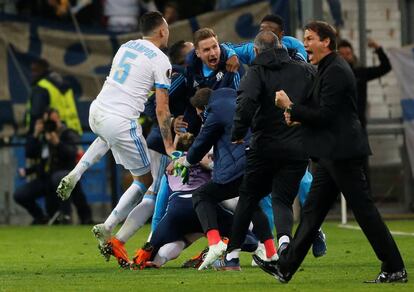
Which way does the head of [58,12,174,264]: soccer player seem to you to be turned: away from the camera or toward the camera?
away from the camera

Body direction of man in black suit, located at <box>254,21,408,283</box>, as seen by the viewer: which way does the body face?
to the viewer's left

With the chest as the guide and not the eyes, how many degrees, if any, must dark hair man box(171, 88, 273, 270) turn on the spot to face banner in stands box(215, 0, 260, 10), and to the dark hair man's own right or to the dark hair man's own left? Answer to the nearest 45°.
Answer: approximately 90° to the dark hair man's own right

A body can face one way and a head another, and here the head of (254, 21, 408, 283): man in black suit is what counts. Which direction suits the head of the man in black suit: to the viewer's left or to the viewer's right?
to the viewer's left

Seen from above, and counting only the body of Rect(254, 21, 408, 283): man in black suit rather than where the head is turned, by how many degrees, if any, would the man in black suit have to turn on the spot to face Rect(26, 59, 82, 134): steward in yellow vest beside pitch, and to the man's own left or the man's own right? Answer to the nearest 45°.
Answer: approximately 45° to the man's own right

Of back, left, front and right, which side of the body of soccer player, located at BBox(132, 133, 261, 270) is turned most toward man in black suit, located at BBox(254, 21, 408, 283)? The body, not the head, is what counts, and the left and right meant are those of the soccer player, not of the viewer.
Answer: right

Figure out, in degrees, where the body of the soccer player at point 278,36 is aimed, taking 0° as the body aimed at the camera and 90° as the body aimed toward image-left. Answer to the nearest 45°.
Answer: approximately 45°
